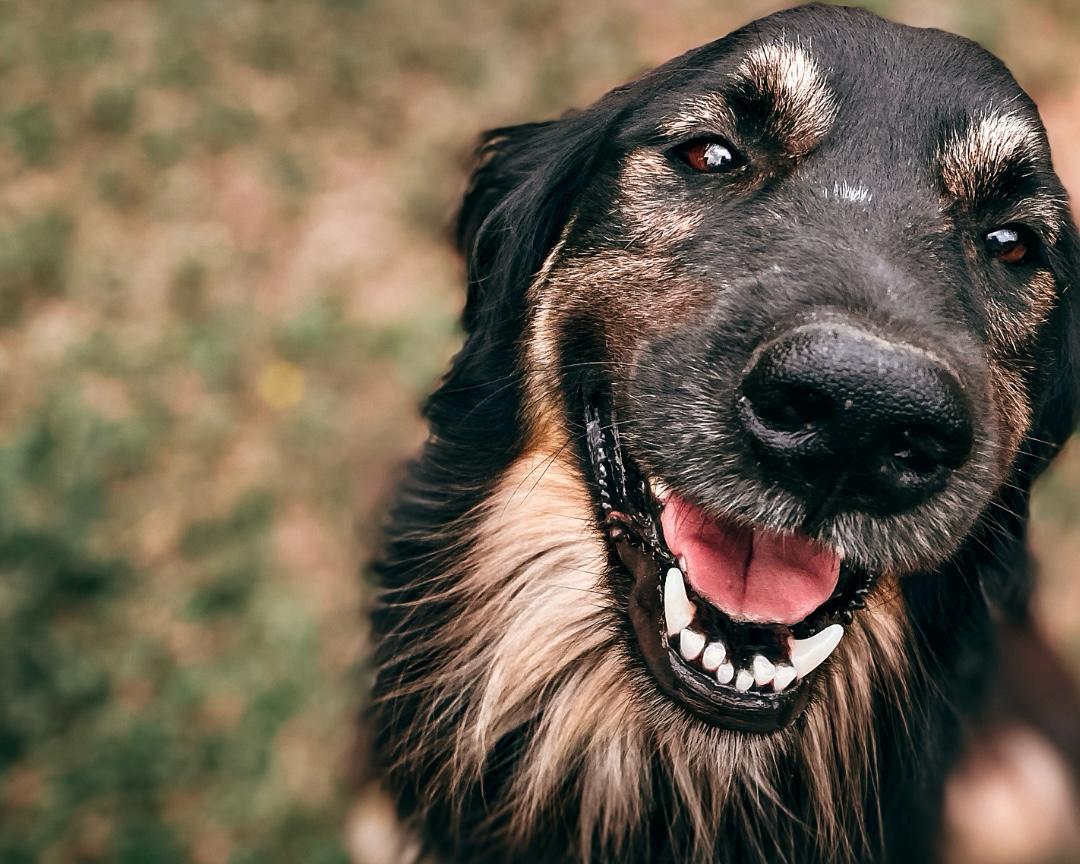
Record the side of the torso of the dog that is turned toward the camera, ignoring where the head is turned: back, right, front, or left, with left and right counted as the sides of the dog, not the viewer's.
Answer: front
